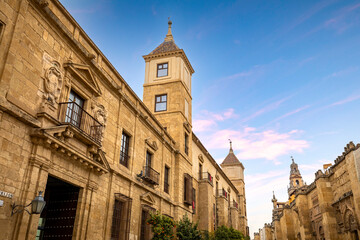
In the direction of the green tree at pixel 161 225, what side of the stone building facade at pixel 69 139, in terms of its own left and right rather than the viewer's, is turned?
left

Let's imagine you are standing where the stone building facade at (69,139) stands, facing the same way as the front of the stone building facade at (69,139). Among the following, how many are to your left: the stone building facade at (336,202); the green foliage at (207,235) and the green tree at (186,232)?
3

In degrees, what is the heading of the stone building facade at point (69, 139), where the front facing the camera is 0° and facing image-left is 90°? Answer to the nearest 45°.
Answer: approximately 315°

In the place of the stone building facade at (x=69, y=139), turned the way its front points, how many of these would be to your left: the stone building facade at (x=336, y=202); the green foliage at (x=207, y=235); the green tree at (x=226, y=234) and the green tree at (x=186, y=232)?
4

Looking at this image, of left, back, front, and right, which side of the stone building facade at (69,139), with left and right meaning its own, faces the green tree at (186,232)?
left

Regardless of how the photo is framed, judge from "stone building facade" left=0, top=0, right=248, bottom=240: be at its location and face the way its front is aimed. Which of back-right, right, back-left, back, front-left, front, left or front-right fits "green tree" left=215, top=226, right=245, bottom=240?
left
